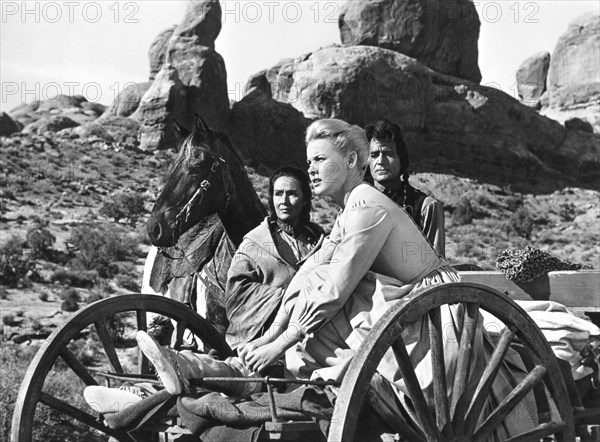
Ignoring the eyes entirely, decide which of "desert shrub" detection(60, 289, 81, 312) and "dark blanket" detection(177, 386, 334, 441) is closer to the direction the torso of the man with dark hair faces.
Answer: the dark blanket

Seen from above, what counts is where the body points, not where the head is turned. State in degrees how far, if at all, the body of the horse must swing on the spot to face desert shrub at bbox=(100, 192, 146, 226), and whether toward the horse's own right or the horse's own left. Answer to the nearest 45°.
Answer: approximately 135° to the horse's own right

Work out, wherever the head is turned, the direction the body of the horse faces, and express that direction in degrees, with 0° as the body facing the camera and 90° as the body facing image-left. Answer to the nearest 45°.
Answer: approximately 45°

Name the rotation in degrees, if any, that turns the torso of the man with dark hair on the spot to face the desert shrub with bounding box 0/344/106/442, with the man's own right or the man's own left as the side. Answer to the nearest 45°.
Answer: approximately 90° to the man's own right

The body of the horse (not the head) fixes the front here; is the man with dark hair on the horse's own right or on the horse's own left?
on the horse's own left

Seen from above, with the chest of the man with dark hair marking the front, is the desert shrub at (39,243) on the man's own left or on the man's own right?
on the man's own right

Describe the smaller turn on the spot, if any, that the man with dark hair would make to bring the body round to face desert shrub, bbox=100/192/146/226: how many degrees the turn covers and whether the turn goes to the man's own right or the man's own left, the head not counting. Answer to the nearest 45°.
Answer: approximately 135° to the man's own right

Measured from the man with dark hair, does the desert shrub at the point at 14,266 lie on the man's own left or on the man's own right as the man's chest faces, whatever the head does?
on the man's own right

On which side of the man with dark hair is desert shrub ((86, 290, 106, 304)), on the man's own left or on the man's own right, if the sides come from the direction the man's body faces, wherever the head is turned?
on the man's own right

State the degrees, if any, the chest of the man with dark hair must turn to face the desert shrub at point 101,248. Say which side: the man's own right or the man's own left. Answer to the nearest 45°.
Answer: approximately 135° to the man's own right

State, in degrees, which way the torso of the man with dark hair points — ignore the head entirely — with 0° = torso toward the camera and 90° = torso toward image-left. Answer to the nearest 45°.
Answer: approximately 45°

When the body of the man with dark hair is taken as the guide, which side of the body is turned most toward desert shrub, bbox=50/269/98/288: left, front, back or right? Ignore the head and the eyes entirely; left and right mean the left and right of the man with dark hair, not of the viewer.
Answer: right

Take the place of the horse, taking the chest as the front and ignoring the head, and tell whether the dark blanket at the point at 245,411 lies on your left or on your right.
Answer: on your left

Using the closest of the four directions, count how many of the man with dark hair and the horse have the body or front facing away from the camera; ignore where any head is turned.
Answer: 0
